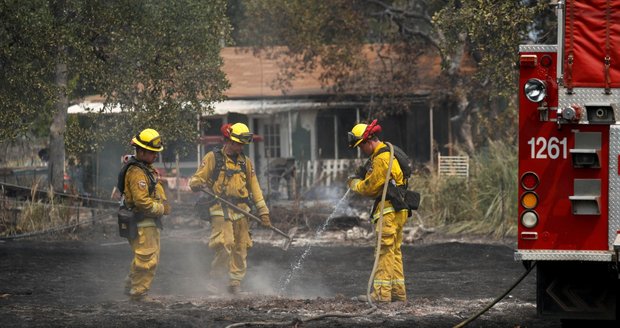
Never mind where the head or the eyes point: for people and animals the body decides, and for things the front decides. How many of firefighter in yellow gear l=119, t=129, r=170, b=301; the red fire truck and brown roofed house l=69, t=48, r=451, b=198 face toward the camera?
1

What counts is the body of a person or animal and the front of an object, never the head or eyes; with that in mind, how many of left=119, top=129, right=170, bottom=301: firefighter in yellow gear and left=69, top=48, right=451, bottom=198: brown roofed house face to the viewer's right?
1

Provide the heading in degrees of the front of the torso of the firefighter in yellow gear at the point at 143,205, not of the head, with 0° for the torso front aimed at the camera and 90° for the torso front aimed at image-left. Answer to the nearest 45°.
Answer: approximately 270°

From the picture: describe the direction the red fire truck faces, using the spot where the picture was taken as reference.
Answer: facing away from the viewer

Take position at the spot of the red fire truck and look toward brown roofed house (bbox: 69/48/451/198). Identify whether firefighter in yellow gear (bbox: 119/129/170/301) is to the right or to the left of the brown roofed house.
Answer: left

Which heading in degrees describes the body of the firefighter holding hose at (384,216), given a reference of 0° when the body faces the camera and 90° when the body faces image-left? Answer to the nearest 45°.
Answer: approximately 90°

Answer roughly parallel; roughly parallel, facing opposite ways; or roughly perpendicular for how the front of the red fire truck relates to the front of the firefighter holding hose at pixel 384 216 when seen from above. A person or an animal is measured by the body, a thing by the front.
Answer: roughly perpendicular

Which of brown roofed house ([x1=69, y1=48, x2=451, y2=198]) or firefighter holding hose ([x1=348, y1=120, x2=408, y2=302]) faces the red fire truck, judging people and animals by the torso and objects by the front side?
the brown roofed house

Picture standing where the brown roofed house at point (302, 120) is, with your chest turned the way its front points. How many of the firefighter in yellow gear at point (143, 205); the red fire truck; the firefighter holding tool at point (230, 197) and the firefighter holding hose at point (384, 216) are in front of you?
4

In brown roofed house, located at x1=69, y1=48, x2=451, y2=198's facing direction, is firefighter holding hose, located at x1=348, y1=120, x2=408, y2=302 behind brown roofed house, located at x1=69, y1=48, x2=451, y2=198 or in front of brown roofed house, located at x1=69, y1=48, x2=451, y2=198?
in front

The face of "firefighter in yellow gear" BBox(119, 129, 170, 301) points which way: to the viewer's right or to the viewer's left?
to the viewer's right

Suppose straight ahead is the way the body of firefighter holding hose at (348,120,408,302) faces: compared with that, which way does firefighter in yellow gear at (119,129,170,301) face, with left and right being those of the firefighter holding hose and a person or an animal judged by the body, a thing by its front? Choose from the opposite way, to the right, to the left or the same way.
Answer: the opposite way

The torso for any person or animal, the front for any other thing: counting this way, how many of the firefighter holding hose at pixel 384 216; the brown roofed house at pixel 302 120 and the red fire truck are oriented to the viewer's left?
1
